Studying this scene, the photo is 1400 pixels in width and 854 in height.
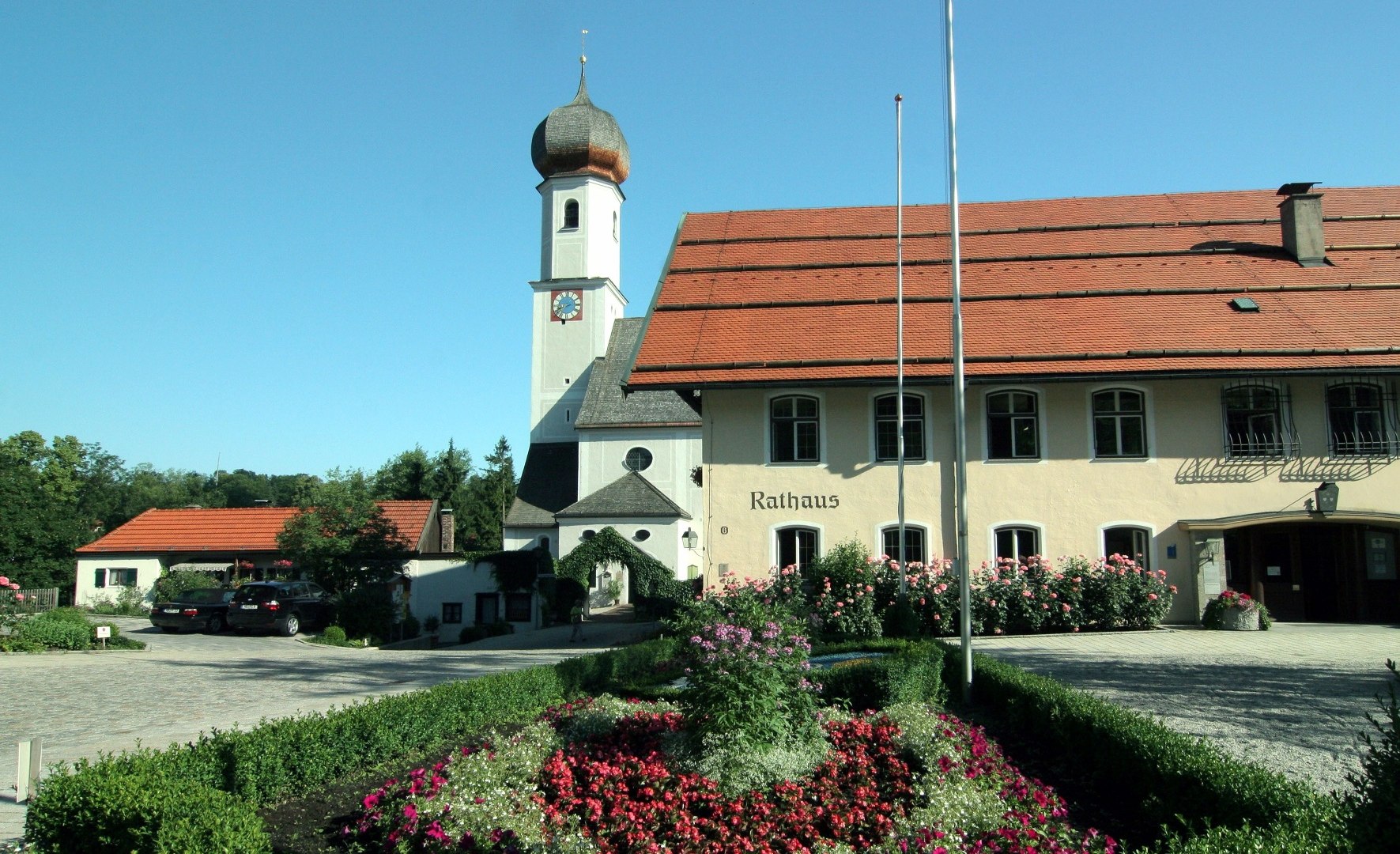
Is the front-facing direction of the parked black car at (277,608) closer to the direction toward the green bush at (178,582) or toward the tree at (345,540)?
the tree

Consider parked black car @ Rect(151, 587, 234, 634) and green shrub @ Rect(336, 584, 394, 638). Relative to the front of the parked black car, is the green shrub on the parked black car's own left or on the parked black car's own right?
on the parked black car's own right

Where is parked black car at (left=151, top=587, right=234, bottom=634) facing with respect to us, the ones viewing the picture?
facing away from the viewer and to the right of the viewer

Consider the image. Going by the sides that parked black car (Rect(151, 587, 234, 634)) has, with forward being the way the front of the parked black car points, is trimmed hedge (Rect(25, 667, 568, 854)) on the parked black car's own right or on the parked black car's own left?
on the parked black car's own right

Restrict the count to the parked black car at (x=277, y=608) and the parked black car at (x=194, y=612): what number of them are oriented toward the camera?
0

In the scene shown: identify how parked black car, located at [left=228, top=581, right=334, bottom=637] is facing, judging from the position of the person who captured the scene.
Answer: facing away from the viewer and to the right of the viewer

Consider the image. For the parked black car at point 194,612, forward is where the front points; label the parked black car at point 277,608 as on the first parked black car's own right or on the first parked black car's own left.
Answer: on the first parked black car's own right

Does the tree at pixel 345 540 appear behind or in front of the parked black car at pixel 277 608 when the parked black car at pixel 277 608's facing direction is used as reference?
in front
